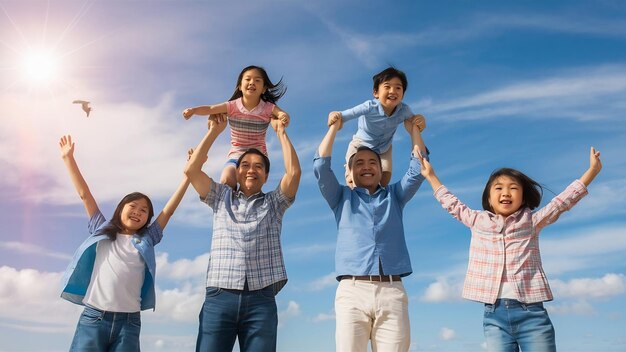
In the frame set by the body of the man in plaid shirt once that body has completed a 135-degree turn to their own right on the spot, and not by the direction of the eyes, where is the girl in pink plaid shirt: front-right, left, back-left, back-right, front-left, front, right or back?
back-right

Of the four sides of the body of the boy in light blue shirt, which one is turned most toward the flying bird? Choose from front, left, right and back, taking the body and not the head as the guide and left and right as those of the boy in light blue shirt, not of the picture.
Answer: back

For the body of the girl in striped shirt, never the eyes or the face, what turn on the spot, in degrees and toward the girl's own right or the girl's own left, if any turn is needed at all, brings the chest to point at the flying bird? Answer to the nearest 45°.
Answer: approximately 135° to the girl's own right

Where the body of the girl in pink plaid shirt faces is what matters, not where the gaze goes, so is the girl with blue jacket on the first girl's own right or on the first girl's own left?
on the first girl's own right
